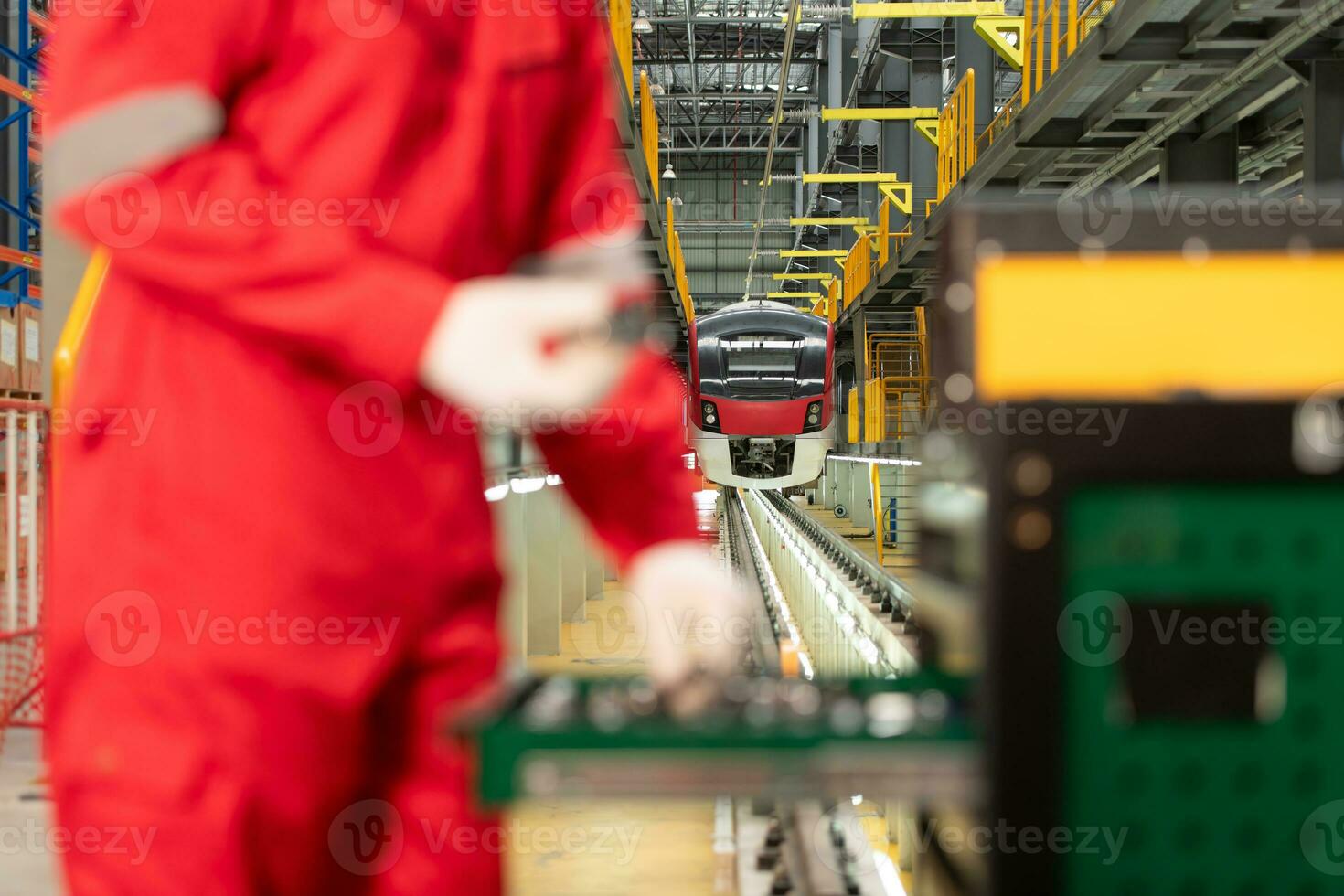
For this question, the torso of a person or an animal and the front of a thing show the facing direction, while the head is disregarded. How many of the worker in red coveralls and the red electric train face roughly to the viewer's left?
0

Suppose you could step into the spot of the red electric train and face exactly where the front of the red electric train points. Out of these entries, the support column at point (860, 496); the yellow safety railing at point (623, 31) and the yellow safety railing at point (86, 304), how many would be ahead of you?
2

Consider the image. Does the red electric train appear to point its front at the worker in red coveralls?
yes

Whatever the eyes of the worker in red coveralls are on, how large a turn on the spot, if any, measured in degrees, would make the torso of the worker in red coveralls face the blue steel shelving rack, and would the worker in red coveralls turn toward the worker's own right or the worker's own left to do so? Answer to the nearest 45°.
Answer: approximately 135° to the worker's own left

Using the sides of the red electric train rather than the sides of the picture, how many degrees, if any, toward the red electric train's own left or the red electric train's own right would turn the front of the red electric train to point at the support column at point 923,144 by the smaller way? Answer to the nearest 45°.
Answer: approximately 135° to the red electric train's own left

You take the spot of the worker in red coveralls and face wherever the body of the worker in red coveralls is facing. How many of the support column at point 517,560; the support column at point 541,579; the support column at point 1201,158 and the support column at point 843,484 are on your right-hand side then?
0

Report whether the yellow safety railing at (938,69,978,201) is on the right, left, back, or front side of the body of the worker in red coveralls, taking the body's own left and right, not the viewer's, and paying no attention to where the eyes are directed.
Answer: left

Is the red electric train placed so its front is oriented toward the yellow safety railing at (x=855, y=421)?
no

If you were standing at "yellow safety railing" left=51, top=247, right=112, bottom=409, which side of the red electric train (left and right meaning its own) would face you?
front

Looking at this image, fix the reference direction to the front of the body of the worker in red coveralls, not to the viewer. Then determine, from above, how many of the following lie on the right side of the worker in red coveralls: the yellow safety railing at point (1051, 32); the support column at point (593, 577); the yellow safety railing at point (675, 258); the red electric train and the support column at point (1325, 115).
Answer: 0

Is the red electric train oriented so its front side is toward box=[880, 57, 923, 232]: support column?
no

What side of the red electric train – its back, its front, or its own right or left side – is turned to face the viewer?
front

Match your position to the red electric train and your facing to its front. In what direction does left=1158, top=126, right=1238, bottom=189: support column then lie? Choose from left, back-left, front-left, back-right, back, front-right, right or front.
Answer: front-left

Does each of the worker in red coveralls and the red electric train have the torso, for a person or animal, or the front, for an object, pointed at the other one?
no
